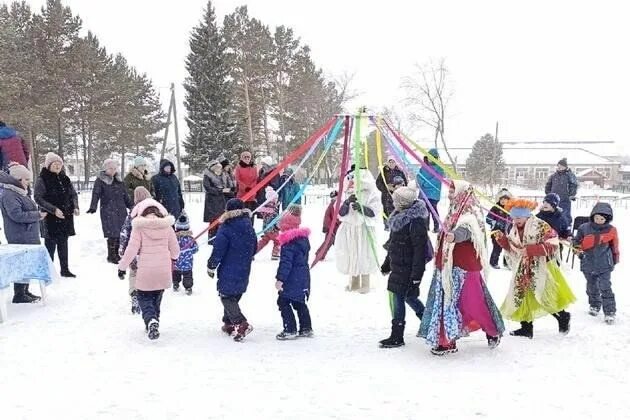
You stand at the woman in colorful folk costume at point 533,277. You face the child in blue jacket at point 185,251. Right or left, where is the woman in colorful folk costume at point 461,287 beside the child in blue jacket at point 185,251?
left

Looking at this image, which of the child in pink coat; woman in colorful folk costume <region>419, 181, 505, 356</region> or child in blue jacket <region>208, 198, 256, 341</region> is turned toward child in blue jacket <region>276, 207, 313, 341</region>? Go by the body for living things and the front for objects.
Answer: the woman in colorful folk costume

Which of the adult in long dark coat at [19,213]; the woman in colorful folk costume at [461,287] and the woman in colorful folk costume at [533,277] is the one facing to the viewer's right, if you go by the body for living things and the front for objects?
the adult in long dark coat

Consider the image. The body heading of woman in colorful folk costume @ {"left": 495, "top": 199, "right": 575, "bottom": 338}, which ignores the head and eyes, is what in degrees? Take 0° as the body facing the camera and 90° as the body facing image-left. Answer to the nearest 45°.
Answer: approximately 45°

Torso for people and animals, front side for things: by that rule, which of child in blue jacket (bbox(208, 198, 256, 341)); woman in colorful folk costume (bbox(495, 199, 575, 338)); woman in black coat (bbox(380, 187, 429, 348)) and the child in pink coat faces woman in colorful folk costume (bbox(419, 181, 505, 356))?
woman in colorful folk costume (bbox(495, 199, 575, 338))

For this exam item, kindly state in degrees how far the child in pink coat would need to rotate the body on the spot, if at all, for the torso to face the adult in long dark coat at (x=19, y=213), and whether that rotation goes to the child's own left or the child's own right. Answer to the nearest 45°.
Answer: approximately 45° to the child's own left

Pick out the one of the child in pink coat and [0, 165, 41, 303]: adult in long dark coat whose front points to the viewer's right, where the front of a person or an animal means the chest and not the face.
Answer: the adult in long dark coat

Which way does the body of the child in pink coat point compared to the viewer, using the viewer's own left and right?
facing away from the viewer

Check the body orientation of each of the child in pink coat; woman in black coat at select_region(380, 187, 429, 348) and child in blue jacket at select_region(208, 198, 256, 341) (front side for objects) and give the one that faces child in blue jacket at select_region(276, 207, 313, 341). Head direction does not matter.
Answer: the woman in black coat

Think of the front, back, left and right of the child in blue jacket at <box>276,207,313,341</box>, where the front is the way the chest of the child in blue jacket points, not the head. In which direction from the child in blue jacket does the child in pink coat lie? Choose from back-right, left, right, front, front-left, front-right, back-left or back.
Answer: front-left
